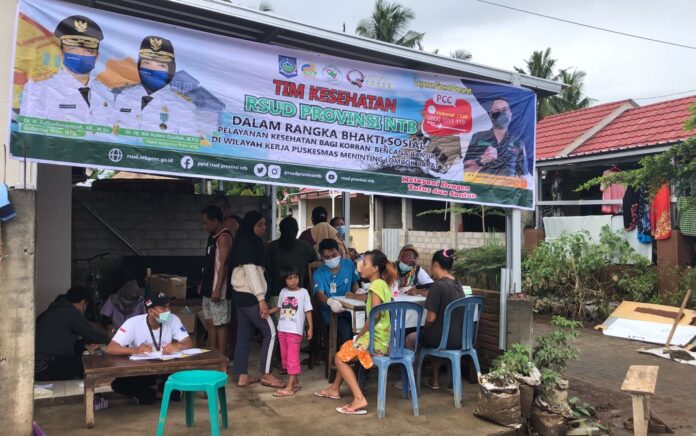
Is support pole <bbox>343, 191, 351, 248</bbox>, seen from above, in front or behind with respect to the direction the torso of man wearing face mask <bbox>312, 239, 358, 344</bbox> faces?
behind

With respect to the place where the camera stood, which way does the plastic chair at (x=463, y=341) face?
facing away from the viewer and to the left of the viewer

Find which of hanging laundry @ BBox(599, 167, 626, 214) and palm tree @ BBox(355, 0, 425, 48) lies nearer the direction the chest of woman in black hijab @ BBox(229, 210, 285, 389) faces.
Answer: the hanging laundry

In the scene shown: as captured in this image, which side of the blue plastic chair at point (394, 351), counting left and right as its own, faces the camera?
back

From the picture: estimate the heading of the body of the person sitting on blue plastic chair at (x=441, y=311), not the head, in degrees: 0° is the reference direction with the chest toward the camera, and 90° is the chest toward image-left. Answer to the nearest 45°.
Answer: approximately 135°

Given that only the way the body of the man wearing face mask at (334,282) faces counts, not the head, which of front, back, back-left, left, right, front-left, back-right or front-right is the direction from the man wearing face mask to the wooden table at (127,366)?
front-right

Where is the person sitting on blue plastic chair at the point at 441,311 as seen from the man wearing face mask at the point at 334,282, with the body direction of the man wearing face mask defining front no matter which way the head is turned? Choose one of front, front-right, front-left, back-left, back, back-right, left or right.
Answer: front-left

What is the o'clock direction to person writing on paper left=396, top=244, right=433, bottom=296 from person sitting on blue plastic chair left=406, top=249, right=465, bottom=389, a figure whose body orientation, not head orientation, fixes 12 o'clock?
person writing on paper left=396, top=244, right=433, bottom=296 is roughly at 1 o'clock from person sitting on blue plastic chair left=406, top=249, right=465, bottom=389.

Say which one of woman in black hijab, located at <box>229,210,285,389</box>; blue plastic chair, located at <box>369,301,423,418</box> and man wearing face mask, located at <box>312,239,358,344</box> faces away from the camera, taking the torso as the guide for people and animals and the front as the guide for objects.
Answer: the blue plastic chair

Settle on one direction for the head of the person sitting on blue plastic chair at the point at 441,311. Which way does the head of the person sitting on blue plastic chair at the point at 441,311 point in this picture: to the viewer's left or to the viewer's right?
to the viewer's left

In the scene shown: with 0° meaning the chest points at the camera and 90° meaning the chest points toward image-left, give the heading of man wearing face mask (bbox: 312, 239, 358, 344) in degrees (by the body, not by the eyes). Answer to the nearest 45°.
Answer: approximately 0°

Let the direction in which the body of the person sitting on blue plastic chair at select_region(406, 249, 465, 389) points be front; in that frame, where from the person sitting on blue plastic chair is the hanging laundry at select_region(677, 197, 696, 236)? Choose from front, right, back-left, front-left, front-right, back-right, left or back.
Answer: right

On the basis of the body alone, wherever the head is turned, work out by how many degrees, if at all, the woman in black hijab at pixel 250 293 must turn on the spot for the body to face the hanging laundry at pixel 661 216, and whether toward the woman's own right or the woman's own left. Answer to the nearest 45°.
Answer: approximately 45° to the woman's own left
